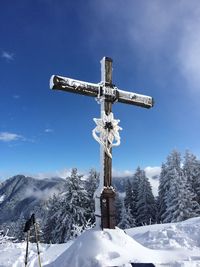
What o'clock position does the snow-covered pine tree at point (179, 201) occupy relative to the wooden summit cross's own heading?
The snow-covered pine tree is roughly at 8 o'clock from the wooden summit cross.

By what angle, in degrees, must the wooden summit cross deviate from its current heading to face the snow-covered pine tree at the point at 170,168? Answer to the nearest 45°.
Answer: approximately 135° to its left

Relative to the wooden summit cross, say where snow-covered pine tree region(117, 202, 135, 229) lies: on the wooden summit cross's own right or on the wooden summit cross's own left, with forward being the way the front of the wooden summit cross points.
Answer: on the wooden summit cross's own left

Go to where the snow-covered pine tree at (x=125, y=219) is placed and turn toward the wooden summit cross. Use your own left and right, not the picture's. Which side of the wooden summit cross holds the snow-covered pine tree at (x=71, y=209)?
right

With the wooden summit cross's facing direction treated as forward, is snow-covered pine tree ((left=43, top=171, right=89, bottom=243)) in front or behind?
behind

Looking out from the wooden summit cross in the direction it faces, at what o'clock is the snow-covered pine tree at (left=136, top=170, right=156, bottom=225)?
The snow-covered pine tree is roughly at 8 o'clock from the wooden summit cross.

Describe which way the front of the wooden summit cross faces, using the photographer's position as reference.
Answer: facing the viewer and to the right of the viewer

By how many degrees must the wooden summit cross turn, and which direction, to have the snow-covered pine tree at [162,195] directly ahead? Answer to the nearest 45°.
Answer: approximately 135° to its left
